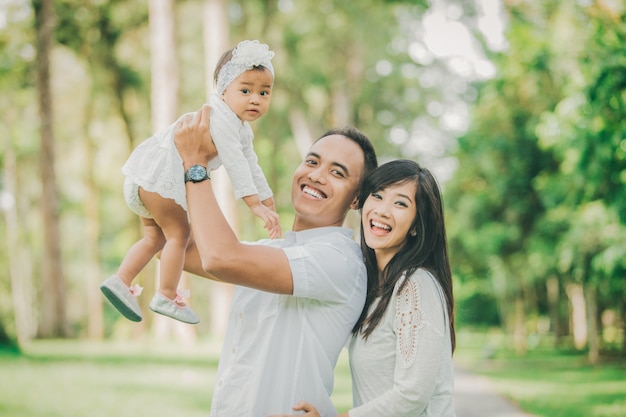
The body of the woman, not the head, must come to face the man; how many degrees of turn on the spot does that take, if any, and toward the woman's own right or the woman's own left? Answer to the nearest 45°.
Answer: approximately 45° to the woman's own right

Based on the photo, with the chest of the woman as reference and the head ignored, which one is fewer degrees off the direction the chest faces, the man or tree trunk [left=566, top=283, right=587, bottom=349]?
the man

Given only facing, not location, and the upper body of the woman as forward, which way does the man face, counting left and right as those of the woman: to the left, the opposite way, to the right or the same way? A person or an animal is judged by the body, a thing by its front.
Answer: the same way

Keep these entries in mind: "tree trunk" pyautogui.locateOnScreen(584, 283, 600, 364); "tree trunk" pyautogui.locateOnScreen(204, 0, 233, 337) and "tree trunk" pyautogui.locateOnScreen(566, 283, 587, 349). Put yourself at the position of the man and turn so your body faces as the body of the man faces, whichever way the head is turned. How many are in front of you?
0

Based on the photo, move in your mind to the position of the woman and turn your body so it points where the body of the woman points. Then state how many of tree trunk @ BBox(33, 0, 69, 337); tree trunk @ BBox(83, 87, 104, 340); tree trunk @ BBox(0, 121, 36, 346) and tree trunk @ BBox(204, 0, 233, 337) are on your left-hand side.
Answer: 0

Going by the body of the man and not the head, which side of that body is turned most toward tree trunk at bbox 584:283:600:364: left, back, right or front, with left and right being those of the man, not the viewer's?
back

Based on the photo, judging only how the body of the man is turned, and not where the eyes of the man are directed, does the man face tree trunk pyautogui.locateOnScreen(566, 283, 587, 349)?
no

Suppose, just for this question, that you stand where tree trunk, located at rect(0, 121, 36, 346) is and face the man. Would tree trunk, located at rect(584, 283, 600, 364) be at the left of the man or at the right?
left

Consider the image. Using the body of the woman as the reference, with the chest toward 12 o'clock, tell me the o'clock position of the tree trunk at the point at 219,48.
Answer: The tree trunk is roughly at 4 o'clock from the woman.

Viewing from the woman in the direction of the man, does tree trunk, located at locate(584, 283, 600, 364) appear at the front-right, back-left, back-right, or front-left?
back-right

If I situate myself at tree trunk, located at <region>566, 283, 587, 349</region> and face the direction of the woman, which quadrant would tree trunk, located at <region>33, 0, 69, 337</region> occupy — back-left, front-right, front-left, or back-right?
front-right

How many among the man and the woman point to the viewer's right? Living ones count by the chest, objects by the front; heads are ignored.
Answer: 0

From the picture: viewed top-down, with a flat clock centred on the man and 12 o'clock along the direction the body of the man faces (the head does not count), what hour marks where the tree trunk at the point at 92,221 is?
The tree trunk is roughly at 4 o'clock from the man.

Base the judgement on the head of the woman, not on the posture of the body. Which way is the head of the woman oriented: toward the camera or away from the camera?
toward the camera

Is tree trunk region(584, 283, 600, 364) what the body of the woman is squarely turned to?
no

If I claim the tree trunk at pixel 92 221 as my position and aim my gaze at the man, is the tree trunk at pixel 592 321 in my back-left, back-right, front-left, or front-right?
front-left

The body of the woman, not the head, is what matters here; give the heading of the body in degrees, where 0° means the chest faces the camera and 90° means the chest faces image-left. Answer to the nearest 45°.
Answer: approximately 45°

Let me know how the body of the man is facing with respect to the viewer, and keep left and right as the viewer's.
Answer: facing the viewer and to the left of the viewer

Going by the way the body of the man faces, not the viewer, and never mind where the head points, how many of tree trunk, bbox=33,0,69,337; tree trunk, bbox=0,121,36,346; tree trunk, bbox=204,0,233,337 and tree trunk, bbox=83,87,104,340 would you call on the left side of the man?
0
